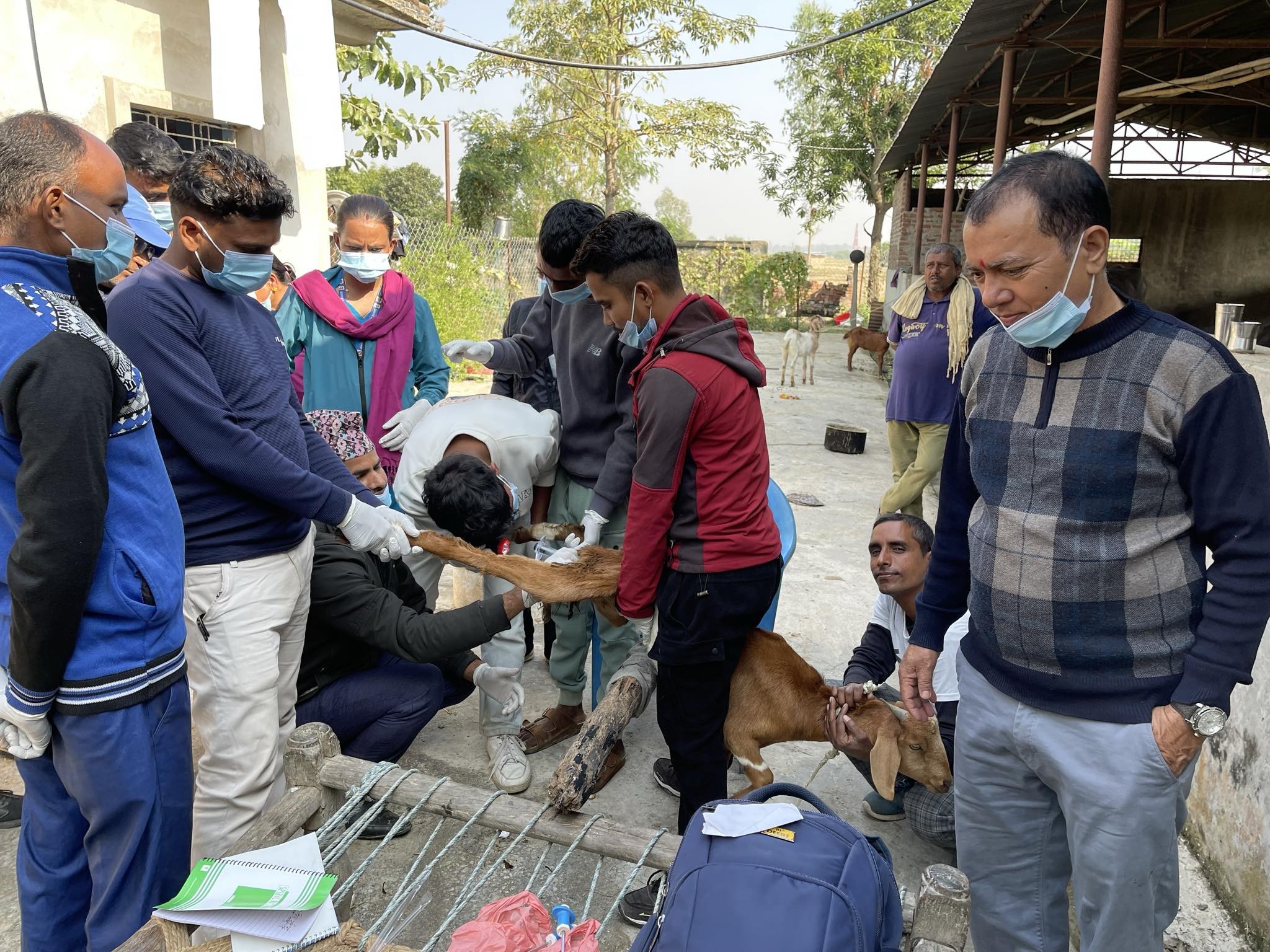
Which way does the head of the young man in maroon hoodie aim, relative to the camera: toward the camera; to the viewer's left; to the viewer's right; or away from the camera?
to the viewer's left

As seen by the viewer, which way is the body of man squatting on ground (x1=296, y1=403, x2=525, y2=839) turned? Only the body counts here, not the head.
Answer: to the viewer's right

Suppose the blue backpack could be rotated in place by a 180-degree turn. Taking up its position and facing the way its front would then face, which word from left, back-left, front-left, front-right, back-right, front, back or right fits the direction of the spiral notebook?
left

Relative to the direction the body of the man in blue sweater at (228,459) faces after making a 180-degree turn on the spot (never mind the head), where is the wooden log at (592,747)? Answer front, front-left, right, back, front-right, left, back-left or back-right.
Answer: back

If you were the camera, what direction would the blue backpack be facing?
facing the viewer

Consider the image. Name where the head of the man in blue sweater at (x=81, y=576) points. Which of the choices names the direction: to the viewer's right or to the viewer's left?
to the viewer's right

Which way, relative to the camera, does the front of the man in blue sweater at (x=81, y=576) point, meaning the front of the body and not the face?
to the viewer's right

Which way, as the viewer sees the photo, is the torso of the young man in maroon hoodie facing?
to the viewer's left

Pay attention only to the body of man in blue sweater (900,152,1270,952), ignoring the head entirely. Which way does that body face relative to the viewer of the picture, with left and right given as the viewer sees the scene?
facing the viewer and to the left of the viewer

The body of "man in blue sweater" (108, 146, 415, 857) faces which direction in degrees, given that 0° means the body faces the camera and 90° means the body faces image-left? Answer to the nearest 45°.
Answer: approximately 315°

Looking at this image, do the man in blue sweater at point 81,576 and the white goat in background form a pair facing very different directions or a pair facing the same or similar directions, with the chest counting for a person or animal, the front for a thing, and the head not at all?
same or similar directions

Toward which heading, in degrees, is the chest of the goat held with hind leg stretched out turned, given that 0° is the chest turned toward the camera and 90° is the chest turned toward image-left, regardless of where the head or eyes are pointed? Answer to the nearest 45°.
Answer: approximately 270°
